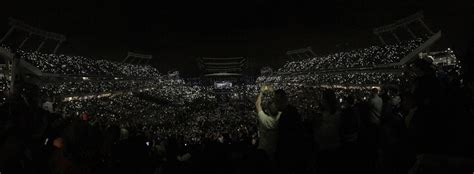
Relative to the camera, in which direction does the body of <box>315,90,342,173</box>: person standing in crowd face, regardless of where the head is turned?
away from the camera

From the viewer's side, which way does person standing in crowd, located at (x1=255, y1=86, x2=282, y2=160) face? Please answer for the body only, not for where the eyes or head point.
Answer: away from the camera

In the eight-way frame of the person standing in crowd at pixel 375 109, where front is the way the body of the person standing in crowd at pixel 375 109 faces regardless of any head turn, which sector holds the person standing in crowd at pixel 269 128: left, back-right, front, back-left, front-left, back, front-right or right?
back-left

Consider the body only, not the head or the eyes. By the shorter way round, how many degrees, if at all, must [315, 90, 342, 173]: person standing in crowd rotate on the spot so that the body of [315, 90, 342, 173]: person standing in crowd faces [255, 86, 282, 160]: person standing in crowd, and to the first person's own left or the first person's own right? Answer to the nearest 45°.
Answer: approximately 135° to the first person's own left

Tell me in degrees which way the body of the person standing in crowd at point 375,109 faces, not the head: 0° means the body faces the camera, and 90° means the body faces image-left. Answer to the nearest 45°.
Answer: approximately 180°

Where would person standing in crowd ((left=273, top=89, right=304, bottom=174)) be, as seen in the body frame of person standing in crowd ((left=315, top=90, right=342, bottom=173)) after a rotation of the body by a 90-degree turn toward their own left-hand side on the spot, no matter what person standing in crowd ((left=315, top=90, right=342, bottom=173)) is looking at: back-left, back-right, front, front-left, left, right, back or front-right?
front-left

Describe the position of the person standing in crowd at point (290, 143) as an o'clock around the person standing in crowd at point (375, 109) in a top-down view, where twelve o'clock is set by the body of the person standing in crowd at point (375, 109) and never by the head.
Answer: the person standing in crowd at point (290, 143) is roughly at 7 o'clock from the person standing in crowd at point (375, 109).

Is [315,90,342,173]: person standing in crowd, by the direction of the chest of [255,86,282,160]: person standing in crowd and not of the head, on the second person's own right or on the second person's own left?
on the second person's own right

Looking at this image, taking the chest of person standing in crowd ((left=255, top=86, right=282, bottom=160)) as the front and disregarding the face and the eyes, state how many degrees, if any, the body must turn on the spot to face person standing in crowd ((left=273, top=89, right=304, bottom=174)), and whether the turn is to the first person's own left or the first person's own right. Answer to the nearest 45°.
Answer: approximately 135° to the first person's own right
